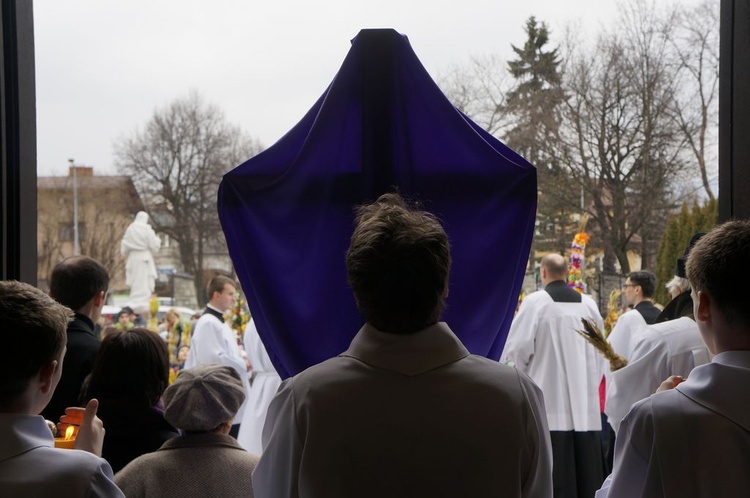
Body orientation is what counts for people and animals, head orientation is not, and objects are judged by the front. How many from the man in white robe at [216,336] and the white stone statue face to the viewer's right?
1

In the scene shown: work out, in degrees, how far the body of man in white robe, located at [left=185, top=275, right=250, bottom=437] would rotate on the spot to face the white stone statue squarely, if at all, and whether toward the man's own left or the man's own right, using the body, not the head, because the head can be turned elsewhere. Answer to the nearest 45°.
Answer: approximately 90° to the man's own left

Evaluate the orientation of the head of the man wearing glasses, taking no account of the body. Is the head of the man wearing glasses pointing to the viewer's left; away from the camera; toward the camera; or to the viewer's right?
to the viewer's left

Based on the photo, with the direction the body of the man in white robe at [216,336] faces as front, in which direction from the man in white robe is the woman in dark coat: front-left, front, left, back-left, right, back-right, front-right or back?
right

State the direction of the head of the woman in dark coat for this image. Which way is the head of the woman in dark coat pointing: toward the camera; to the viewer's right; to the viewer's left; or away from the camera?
away from the camera

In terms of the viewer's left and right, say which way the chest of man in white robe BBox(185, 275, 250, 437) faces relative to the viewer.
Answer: facing to the right of the viewer

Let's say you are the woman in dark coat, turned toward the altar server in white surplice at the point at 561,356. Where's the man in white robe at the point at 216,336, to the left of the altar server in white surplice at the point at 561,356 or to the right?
left

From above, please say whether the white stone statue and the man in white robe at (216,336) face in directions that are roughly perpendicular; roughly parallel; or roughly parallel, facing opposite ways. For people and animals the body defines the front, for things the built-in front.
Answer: roughly perpendicular

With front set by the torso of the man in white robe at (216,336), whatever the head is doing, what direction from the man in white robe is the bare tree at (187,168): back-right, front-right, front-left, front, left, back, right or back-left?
left
